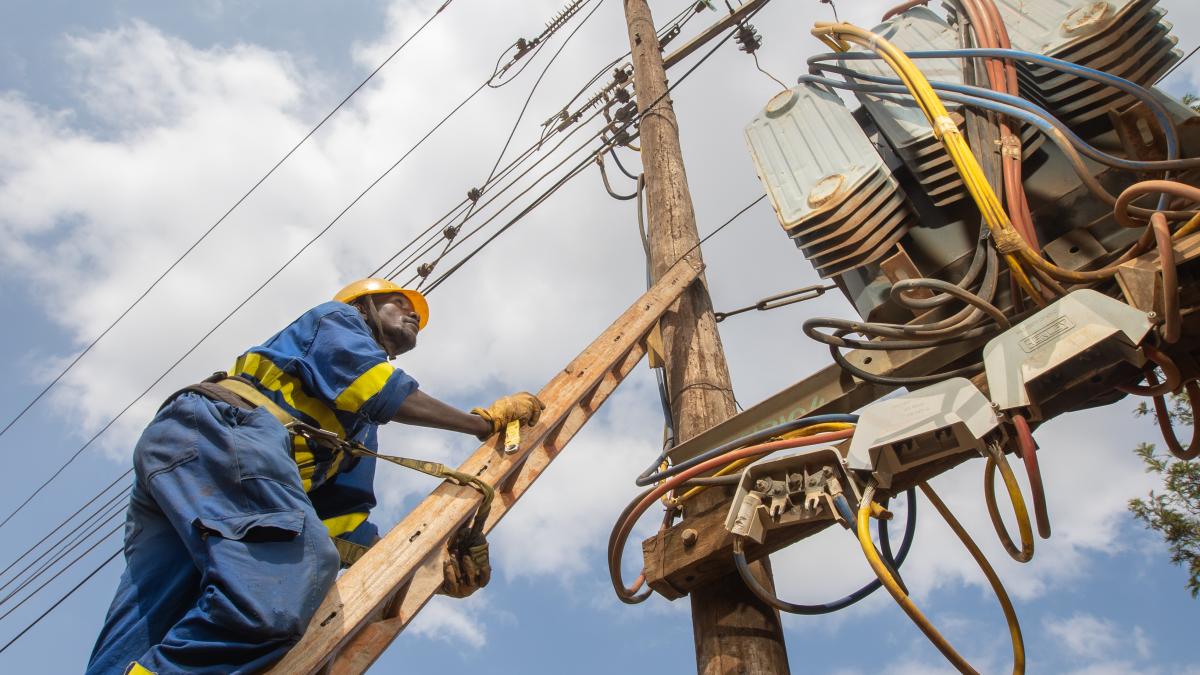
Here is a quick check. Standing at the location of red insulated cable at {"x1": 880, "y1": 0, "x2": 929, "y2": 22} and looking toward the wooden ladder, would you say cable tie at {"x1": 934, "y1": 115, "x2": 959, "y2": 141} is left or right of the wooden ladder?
left

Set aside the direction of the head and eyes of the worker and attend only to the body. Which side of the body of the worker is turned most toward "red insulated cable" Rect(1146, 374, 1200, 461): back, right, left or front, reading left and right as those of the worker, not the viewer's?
front

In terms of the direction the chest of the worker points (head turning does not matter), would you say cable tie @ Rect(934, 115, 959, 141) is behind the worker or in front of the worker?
in front

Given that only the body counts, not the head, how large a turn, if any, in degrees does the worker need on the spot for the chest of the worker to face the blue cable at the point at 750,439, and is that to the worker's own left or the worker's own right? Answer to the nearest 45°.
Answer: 0° — they already face it

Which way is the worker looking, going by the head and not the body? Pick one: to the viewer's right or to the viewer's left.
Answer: to the viewer's right

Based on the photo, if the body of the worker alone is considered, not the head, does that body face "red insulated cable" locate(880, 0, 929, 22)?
yes

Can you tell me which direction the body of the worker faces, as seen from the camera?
to the viewer's right
